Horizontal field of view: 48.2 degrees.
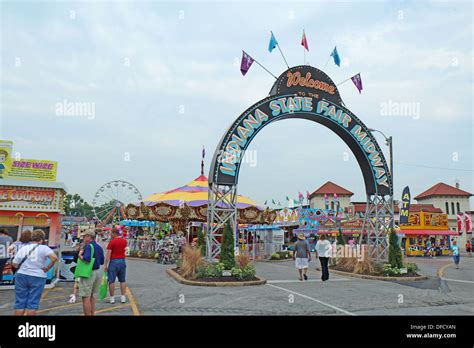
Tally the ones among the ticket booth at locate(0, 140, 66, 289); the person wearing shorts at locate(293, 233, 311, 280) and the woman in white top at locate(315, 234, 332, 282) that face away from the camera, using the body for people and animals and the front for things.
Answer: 2

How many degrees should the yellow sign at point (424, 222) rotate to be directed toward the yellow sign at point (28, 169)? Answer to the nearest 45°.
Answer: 0° — it already faces it

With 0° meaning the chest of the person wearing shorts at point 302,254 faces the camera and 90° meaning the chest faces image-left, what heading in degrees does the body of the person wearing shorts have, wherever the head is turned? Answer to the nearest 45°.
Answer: approximately 180°

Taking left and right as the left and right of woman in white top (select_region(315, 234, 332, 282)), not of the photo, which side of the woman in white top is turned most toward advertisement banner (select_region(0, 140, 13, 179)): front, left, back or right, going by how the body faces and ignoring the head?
left

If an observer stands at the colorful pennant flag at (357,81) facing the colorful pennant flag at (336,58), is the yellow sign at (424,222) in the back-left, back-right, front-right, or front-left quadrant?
back-right

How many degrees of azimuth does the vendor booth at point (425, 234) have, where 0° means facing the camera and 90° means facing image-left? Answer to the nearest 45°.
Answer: approximately 0°
